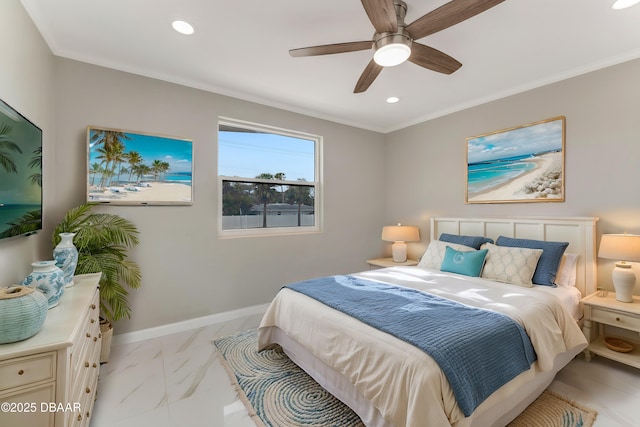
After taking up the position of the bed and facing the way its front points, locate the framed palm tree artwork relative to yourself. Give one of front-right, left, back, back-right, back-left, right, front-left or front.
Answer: front-right

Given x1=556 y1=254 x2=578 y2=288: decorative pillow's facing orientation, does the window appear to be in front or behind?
in front

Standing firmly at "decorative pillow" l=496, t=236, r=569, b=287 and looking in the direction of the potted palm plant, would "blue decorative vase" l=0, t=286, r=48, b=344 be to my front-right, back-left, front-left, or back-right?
front-left

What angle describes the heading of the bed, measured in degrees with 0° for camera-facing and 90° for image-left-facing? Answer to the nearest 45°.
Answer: approximately 45°

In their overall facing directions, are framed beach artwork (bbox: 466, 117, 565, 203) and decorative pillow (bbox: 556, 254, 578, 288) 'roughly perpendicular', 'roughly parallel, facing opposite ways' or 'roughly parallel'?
roughly parallel

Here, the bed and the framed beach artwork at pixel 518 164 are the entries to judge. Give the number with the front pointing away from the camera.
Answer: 0

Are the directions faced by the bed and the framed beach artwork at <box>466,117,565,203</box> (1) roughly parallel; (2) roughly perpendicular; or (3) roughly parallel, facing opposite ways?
roughly parallel

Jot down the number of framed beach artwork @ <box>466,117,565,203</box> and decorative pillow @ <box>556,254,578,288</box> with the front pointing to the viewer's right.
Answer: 0

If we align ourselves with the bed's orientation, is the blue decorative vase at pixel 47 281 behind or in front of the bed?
in front

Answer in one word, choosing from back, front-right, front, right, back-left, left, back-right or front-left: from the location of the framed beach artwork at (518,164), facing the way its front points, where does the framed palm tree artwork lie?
front

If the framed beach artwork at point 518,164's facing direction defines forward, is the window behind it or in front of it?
in front

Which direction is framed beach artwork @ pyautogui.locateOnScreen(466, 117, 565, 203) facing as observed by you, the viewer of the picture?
facing the viewer and to the left of the viewer
